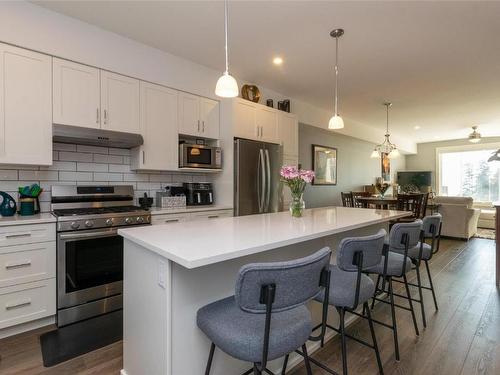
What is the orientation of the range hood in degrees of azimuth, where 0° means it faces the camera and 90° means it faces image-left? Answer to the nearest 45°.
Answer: approximately 315°

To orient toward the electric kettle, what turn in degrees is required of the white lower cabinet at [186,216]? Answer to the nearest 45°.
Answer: approximately 135° to its right

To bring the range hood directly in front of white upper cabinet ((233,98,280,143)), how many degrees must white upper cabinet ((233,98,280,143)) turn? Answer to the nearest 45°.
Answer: approximately 90° to its right

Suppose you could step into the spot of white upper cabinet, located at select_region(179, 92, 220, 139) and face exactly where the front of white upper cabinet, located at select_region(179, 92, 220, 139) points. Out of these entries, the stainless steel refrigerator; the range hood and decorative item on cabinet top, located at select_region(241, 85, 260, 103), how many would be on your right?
1

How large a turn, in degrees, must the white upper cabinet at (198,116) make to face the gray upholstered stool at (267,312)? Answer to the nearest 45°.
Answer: approximately 45° to its right

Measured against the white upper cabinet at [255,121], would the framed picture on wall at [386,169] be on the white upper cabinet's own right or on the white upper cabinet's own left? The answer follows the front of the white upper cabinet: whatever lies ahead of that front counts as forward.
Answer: on the white upper cabinet's own left

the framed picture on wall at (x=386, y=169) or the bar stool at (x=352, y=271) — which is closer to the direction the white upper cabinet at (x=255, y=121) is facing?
the bar stool

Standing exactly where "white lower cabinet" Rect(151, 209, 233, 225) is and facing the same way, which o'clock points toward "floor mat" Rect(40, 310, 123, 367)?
The floor mat is roughly at 3 o'clock from the white lower cabinet.

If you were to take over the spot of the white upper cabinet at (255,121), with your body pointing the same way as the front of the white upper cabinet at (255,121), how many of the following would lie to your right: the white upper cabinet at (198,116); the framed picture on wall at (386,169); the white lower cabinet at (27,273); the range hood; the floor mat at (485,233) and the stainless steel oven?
4

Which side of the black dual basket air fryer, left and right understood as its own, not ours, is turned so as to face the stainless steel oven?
right

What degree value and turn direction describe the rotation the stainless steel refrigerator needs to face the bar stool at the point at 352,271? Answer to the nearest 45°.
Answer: approximately 45° to its right

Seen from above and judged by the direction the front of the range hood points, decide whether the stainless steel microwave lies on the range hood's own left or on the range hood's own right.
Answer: on the range hood's own left

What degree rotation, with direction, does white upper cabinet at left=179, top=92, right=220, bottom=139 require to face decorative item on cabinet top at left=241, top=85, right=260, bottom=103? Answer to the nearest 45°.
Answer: approximately 90° to its left
